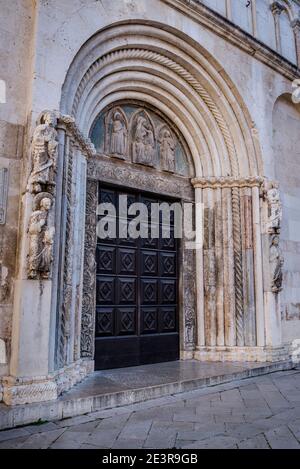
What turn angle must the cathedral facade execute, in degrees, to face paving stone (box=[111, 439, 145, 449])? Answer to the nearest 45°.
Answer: approximately 45° to its right

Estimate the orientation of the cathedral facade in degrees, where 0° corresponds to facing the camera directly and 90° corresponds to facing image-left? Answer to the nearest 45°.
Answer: approximately 315°

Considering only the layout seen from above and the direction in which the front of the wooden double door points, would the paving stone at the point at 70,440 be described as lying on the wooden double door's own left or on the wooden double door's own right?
on the wooden double door's own right

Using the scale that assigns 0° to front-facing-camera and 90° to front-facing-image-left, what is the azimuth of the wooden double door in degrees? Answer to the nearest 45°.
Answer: approximately 315°

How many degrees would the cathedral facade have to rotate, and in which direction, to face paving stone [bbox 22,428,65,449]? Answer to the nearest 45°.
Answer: approximately 45° to its right
